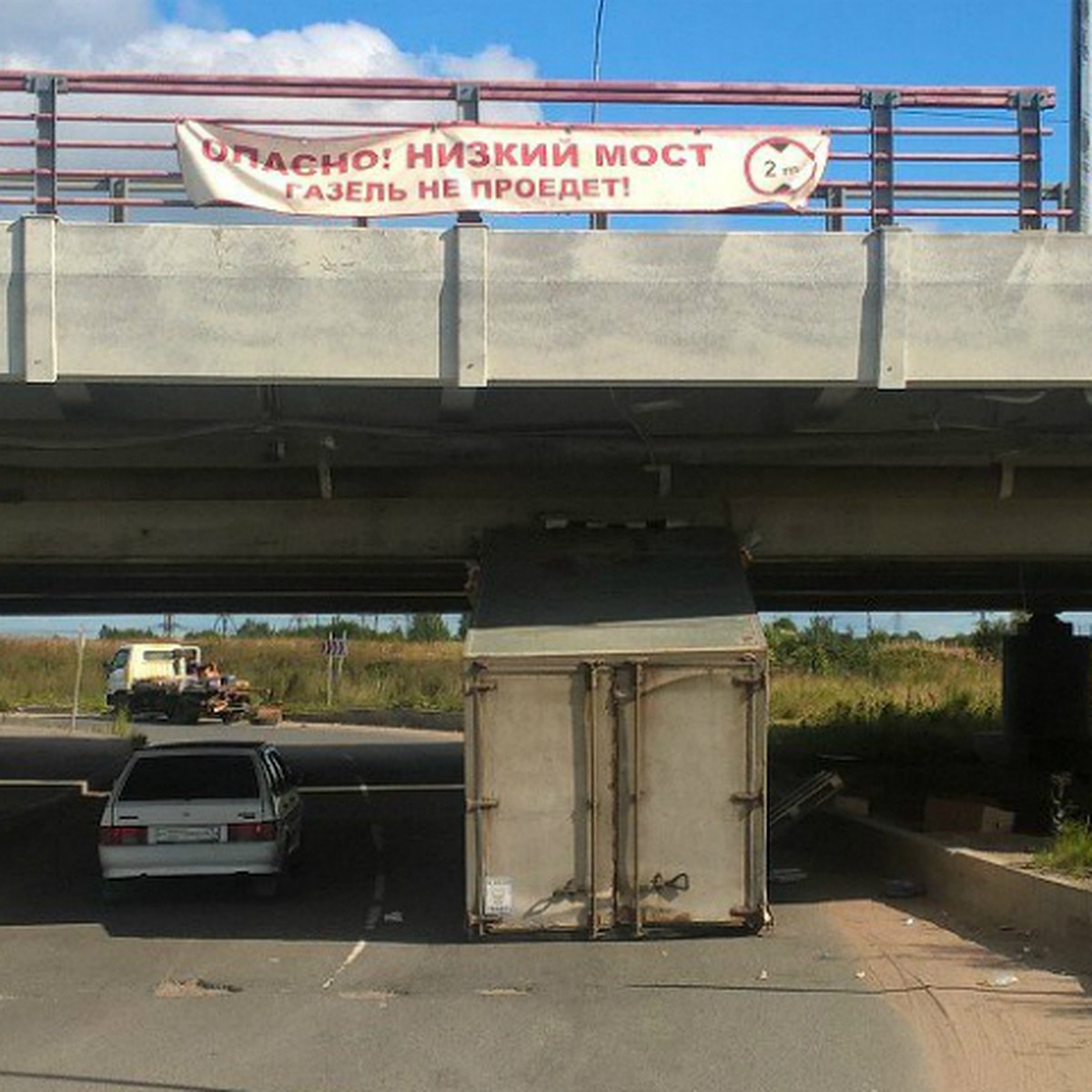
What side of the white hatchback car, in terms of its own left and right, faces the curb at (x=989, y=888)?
right

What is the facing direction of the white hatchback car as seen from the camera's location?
facing away from the viewer

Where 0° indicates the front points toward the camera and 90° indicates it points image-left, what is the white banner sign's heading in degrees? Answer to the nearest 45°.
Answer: approximately 0°

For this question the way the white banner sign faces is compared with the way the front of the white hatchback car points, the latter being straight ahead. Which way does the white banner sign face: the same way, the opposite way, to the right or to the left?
the opposite way

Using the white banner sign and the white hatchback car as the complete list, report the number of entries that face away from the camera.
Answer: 1
